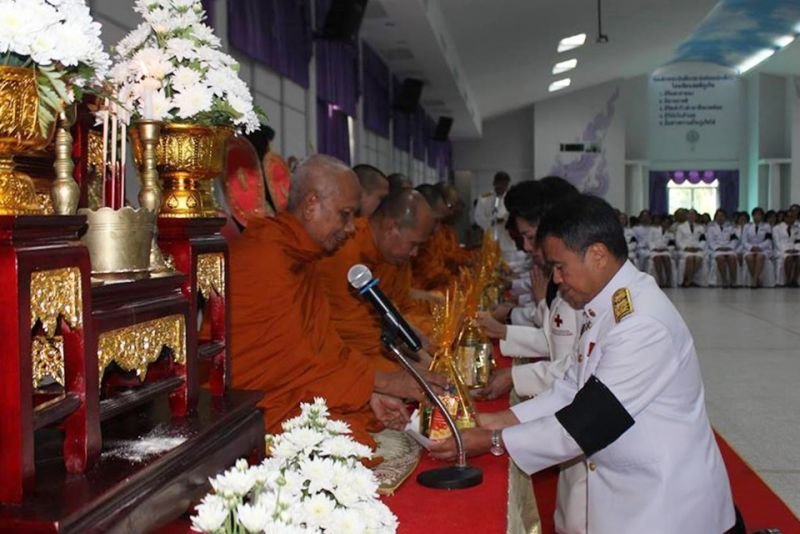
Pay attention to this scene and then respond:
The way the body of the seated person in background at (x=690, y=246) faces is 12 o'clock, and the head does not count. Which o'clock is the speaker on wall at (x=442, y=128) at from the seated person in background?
The speaker on wall is roughly at 3 o'clock from the seated person in background.

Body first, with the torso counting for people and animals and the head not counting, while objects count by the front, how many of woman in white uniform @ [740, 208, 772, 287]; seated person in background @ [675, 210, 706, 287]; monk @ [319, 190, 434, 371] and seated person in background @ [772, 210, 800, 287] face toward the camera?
3

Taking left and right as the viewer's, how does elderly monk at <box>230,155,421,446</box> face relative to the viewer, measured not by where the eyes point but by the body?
facing to the right of the viewer

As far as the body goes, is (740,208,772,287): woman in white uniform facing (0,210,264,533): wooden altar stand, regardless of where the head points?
yes

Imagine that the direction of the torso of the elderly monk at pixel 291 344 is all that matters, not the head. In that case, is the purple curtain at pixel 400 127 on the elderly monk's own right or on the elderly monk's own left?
on the elderly monk's own left

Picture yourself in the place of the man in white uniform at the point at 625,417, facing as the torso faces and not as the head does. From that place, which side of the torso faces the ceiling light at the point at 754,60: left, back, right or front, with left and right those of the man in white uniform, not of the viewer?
right

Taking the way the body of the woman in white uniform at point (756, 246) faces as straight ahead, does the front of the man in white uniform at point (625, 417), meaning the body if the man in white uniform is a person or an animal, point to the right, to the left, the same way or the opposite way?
to the right

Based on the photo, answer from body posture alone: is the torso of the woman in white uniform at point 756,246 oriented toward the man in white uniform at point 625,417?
yes

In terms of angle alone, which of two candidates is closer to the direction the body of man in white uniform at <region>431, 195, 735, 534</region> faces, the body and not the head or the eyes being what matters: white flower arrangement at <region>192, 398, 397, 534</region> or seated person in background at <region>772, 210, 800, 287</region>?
the white flower arrangement

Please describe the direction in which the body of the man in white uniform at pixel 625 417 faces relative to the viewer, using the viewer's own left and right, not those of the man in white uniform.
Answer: facing to the left of the viewer
